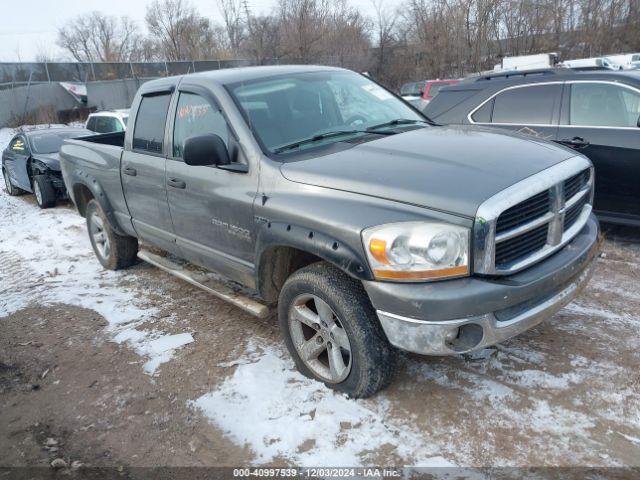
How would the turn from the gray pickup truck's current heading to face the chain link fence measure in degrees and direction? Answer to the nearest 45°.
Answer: approximately 180°

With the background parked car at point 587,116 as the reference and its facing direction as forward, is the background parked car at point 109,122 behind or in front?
behind

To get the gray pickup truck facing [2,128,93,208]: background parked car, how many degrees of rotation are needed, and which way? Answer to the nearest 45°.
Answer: approximately 180°

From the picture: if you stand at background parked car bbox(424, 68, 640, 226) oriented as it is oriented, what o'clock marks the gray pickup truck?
The gray pickup truck is roughly at 4 o'clock from the background parked car.

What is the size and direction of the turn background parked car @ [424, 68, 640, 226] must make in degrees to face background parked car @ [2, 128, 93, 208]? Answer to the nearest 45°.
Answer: approximately 180°

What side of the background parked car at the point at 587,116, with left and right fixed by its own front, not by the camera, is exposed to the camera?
right

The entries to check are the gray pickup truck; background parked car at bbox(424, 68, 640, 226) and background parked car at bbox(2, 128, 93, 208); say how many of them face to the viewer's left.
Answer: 0

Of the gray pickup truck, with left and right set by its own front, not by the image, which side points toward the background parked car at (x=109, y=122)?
back

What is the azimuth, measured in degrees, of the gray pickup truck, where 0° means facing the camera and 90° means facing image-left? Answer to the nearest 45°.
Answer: approximately 315°

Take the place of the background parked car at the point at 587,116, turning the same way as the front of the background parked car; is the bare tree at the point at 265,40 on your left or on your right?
on your left

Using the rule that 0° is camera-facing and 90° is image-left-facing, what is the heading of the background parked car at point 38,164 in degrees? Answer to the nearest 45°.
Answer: approximately 315°

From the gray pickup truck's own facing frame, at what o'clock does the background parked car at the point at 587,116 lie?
The background parked car is roughly at 9 o'clock from the gray pickup truck.

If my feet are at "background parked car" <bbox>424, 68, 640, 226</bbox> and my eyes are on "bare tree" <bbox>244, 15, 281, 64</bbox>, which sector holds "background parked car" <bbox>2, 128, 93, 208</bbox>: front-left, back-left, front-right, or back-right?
front-left
